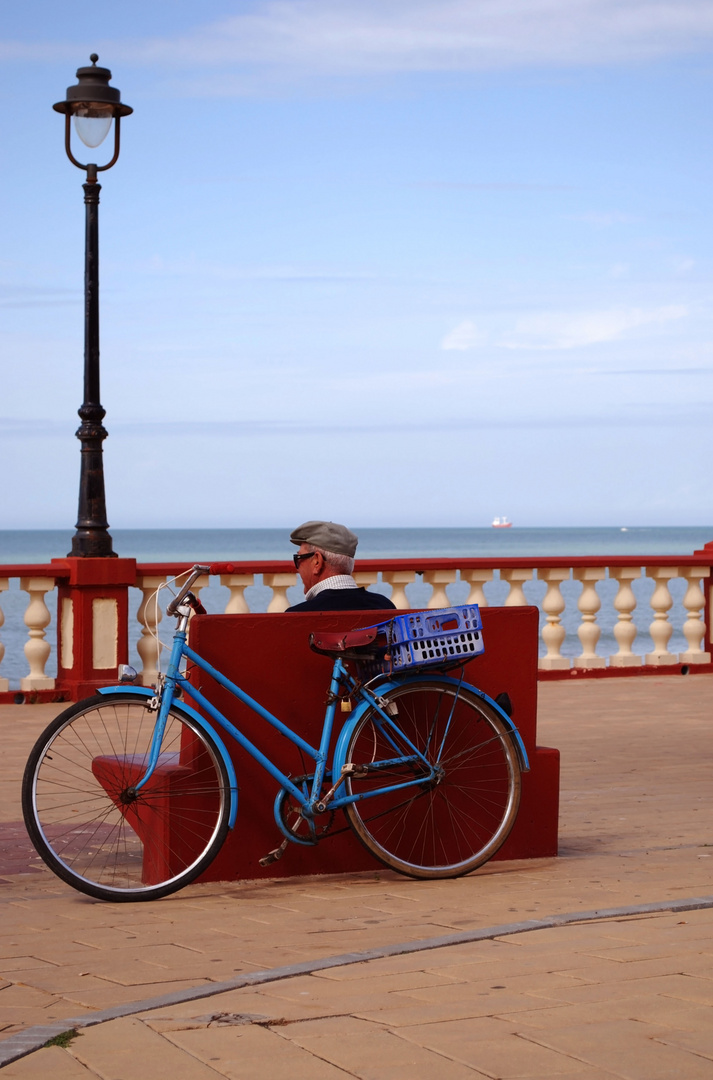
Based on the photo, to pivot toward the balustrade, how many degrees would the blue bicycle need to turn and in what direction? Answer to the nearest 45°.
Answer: approximately 90° to its right

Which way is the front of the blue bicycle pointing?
to the viewer's left

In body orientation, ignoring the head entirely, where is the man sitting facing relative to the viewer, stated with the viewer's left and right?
facing away from the viewer and to the left of the viewer

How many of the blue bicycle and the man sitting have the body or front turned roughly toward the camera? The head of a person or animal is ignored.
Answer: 0

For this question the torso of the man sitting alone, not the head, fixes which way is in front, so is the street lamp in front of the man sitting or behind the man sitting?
in front

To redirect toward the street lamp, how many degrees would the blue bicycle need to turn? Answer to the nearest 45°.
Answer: approximately 90° to its right
